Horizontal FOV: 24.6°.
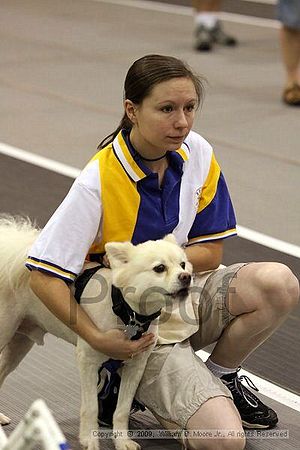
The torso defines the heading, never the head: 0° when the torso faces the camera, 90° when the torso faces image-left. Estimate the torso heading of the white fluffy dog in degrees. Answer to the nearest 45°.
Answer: approximately 315°
